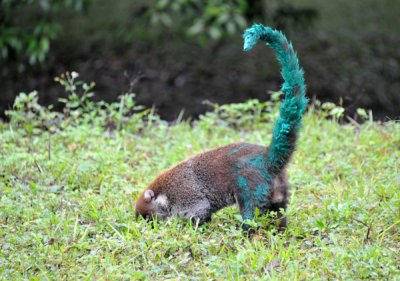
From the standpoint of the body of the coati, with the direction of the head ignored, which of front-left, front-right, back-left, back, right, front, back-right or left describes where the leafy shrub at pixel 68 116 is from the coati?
front-right

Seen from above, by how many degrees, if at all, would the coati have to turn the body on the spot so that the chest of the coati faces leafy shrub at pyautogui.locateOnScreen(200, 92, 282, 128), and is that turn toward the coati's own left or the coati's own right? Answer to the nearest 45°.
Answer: approximately 90° to the coati's own right

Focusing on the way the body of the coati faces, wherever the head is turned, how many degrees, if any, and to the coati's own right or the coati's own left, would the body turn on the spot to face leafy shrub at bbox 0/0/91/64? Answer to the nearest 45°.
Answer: approximately 45° to the coati's own right

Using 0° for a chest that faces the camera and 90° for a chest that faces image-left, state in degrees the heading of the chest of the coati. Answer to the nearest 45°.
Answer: approximately 90°
